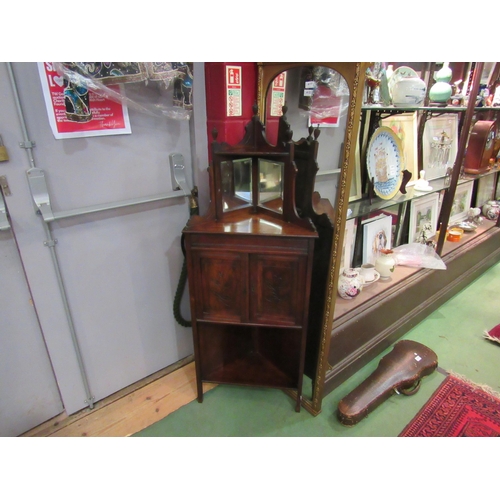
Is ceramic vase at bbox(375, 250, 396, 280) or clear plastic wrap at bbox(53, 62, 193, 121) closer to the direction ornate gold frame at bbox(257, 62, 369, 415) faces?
the clear plastic wrap

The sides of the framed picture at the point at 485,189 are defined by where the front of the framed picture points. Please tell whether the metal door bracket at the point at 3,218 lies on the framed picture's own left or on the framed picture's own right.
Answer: on the framed picture's own right

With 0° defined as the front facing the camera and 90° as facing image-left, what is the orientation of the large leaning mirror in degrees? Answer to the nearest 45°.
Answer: approximately 45°

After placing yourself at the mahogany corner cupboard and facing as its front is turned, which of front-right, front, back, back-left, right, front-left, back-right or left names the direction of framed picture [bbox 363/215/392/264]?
back-left

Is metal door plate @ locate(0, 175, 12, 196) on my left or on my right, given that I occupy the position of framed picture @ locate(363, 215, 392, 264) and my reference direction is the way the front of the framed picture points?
on my right

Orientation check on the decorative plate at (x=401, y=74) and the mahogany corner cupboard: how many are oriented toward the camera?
2
